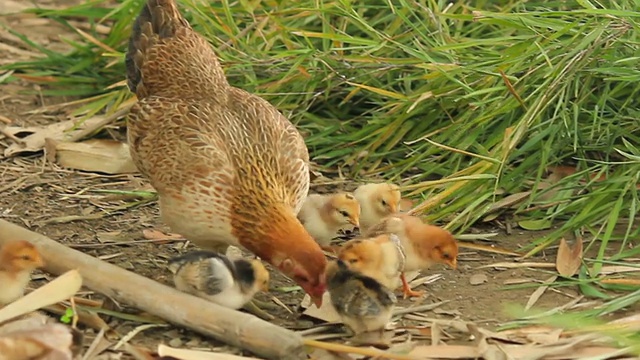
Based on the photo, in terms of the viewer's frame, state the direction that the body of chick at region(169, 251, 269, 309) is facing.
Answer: to the viewer's right

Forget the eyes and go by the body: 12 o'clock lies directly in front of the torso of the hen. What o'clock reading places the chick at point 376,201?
The chick is roughly at 10 o'clock from the hen.

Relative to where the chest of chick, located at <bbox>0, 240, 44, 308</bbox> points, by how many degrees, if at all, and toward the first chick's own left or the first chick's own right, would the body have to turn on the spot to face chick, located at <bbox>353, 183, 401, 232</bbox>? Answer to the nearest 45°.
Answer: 0° — it already faces it

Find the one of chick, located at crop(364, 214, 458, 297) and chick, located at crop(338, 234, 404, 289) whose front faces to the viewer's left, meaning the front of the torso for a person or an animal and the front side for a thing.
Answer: chick, located at crop(338, 234, 404, 289)

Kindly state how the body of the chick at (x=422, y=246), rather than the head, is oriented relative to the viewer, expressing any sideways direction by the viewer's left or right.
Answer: facing to the right of the viewer

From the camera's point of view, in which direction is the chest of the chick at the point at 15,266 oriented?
to the viewer's right

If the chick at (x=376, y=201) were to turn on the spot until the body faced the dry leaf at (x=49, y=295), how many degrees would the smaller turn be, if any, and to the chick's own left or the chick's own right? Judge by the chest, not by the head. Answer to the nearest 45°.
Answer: approximately 90° to the chick's own right

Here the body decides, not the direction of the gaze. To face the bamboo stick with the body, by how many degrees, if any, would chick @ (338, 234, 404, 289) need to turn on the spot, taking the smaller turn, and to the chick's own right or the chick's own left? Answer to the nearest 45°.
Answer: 0° — it already faces it

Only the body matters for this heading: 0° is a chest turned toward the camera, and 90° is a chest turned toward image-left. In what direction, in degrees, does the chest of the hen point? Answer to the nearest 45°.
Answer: approximately 315°

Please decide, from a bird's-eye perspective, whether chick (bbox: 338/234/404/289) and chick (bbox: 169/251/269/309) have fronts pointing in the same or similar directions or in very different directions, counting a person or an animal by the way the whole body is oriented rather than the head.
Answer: very different directions

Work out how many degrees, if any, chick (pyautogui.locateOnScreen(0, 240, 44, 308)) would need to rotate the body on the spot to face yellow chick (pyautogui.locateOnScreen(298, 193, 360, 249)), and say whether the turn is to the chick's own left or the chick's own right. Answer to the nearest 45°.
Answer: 0° — it already faces it

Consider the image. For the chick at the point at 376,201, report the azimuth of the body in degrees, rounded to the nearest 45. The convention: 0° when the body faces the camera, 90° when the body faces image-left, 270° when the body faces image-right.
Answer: approximately 315°
